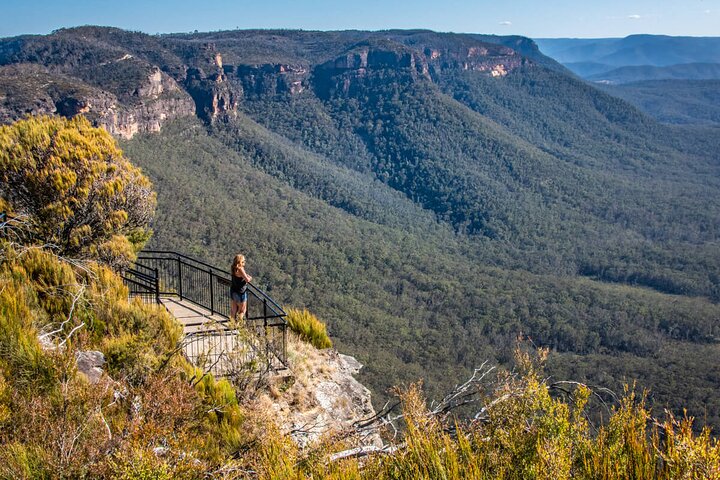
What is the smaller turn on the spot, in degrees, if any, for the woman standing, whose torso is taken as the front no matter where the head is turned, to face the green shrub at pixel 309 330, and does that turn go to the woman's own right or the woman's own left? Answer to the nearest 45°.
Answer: approximately 45° to the woman's own right

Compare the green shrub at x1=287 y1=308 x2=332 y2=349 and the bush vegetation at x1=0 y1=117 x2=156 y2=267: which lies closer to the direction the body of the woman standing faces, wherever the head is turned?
the green shrub

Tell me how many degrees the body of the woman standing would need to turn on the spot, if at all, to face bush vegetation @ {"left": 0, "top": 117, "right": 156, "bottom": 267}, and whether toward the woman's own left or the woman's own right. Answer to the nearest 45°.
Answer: approximately 135° to the woman's own left

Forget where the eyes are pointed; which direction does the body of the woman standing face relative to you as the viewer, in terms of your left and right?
facing away from the viewer and to the right of the viewer
